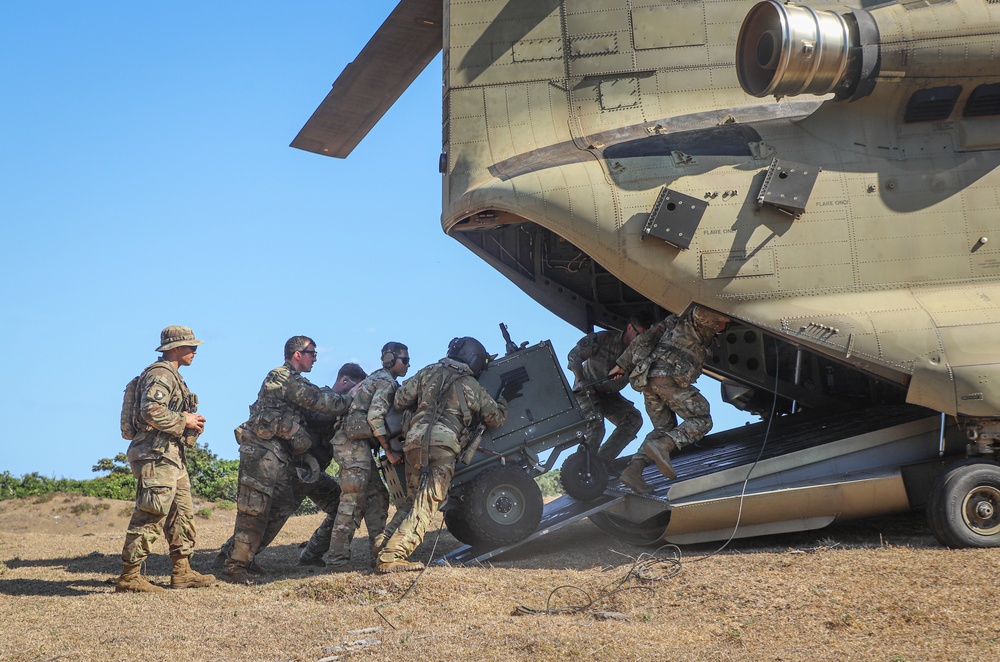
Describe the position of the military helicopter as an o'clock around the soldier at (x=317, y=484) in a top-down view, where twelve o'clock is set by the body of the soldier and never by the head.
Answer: The military helicopter is roughly at 1 o'clock from the soldier.

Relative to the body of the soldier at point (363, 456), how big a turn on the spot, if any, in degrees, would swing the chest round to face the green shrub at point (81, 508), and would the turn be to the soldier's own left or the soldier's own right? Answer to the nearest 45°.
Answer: approximately 135° to the soldier's own left

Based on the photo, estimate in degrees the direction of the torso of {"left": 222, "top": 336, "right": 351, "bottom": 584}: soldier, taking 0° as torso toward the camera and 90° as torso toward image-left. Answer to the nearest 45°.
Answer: approximately 270°

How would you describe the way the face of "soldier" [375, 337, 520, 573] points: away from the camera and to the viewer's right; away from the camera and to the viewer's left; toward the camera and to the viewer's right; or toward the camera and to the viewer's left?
away from the camera and to the viewer's right

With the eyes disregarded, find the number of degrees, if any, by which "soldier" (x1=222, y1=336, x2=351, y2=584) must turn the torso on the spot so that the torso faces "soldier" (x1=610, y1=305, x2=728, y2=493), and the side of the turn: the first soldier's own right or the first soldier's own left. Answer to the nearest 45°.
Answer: approximately 45° to the first soldier's own right

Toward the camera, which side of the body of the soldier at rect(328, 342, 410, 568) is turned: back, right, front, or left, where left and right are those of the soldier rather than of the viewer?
right

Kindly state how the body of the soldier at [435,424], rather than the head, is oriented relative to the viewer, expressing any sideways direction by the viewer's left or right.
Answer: facing away from the viewer and to the right of the viewer

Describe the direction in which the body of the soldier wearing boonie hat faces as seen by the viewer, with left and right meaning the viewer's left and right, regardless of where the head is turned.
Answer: facing to the right of the viewer

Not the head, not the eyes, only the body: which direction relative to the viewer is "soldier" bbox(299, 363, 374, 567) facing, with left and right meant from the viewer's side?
facing to the right of the viewer

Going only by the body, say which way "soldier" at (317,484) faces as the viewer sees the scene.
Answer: to the viewer's right
